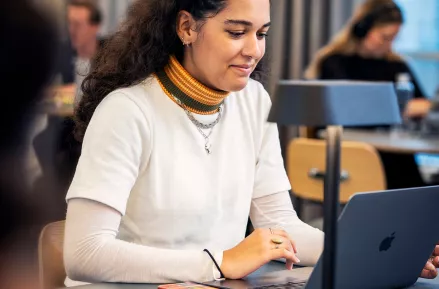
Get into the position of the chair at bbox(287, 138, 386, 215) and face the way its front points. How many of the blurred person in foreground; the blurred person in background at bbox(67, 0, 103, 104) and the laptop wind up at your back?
2

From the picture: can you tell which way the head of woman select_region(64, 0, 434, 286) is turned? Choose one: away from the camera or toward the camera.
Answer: toward the camera

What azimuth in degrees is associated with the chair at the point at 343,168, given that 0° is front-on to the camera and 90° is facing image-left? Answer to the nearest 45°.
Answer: approximately 180°

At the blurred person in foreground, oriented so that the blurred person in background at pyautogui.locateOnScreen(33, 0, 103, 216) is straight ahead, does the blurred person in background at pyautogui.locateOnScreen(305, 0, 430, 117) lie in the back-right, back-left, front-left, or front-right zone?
front-right

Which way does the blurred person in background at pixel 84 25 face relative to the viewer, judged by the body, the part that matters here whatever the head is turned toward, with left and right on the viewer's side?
facing the viewer and to the left of the viewer

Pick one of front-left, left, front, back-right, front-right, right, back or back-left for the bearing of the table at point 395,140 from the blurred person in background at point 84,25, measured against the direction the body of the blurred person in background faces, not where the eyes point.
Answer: left

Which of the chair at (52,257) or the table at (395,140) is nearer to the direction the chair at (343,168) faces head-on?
the table

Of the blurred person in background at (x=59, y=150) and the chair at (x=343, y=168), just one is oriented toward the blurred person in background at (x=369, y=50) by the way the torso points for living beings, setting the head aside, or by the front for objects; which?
the chair

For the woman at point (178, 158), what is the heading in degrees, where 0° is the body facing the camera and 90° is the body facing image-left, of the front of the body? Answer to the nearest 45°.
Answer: approximately 315°

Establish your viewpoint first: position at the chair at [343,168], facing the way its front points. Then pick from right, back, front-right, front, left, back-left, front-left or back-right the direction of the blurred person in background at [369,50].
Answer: front

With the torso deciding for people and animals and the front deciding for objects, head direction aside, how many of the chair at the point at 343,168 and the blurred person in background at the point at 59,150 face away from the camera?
1
